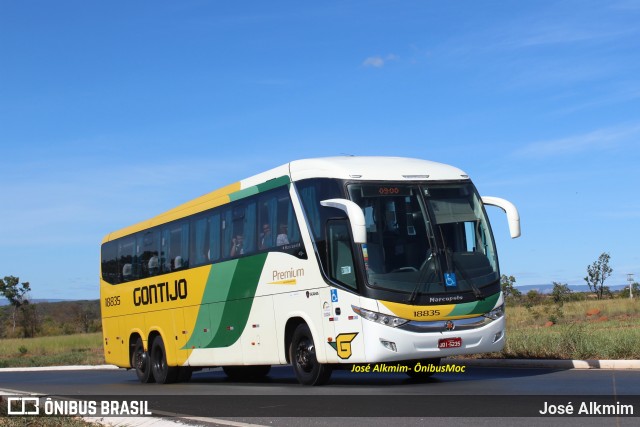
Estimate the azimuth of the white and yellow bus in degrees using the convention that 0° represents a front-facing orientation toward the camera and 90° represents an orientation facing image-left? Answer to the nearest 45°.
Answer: approximately 315°
